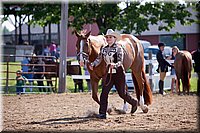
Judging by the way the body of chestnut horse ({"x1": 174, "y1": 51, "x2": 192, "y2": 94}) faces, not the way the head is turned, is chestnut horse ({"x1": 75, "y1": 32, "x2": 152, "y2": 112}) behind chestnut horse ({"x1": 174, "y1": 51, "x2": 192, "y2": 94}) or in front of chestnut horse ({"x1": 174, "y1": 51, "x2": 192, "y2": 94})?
behind

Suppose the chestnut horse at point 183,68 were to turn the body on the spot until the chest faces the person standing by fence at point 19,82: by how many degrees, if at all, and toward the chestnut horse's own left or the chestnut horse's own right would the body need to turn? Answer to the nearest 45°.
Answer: approximately 90° to the chestnut horse's own left

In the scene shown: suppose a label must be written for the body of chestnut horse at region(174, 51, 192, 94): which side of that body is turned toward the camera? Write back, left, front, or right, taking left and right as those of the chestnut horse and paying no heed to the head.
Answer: back
